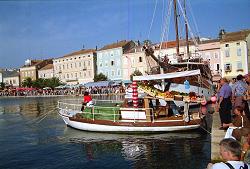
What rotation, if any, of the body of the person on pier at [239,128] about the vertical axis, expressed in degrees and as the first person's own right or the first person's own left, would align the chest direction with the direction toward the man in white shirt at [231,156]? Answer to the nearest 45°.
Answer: approximately 90° to the first person's own left

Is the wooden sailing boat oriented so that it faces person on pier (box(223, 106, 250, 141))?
no

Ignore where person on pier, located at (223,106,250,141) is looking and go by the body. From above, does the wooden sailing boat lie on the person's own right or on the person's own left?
on the person's own right

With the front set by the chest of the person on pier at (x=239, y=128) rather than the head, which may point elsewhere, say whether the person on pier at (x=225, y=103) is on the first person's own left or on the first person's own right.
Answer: on the first person's own right

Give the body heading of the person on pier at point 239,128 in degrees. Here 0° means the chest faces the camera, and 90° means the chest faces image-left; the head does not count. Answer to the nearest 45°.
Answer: approximately 90°

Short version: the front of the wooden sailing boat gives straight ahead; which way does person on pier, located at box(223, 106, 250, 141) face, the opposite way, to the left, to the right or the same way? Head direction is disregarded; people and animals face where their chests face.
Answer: the same way

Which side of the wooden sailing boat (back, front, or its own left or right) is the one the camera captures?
left
